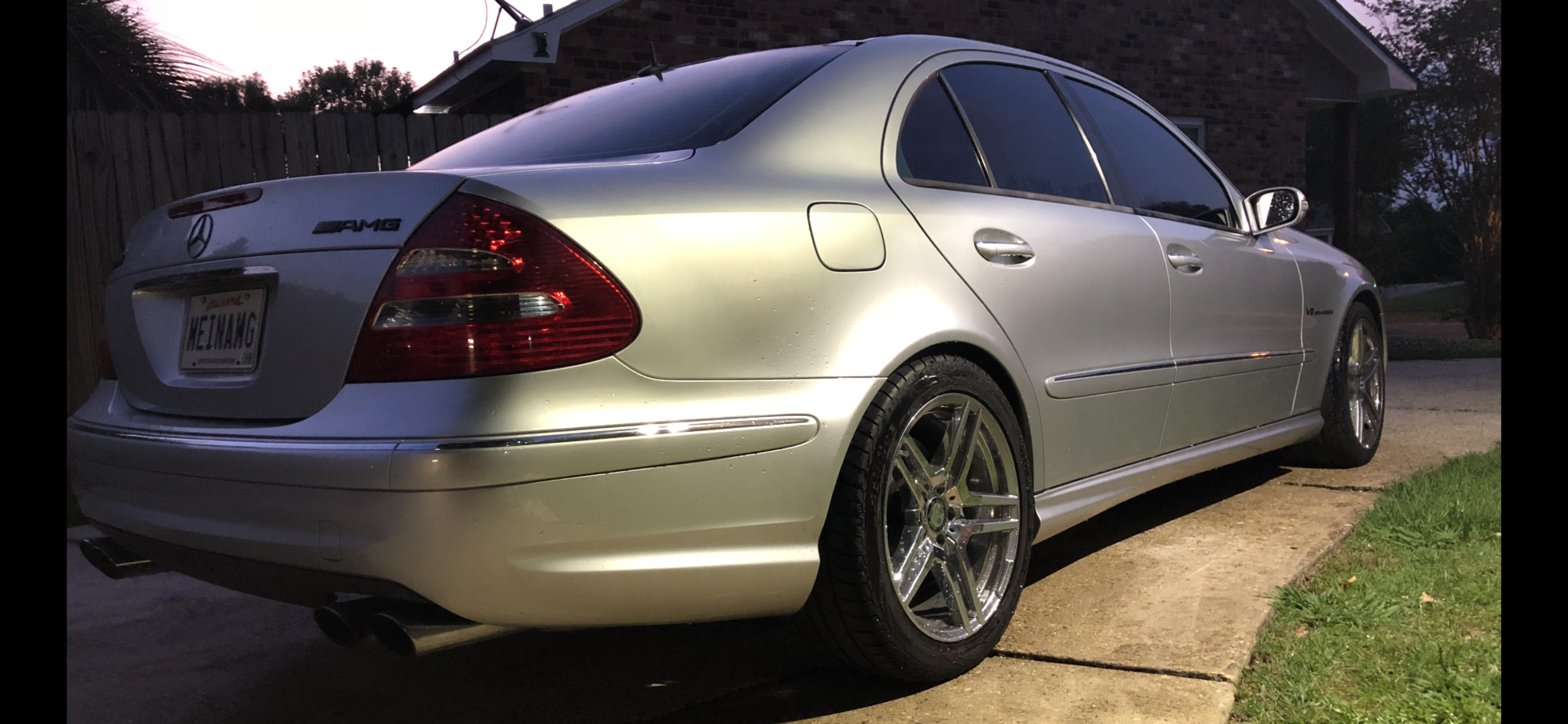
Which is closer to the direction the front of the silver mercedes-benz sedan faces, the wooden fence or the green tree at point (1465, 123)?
the green tree

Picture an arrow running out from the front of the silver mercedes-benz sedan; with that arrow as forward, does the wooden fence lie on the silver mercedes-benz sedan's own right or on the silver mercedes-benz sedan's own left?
on the silver mercedes-benz sedan's own left

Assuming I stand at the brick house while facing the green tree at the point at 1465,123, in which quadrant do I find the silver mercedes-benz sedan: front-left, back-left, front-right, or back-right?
back-right

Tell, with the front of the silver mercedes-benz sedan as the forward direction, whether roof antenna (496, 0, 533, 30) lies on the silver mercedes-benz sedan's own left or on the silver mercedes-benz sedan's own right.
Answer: on the silver mercedes-benz sedan's own left

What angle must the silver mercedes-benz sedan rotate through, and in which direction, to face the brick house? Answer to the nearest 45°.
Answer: approximately 45° to its left

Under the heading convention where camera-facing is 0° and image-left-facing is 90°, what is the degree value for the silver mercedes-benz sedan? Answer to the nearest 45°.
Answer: approximately 225°

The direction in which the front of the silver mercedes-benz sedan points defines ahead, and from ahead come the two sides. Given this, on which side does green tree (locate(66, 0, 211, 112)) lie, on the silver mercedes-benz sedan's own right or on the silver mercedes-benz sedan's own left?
on the silver mercedes-benz sedan's own left
